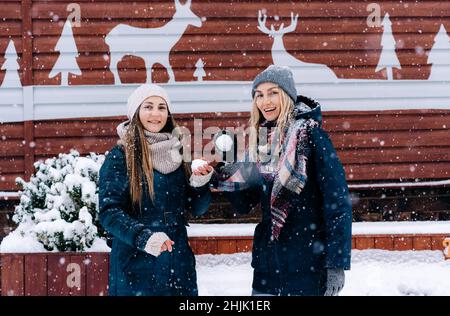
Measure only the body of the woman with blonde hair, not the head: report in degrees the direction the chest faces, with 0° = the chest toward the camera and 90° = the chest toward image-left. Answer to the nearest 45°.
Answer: approximately 45°

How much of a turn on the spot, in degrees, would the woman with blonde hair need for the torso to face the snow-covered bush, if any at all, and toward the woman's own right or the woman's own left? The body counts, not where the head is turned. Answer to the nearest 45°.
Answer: approximately 90° to the woman's own right
